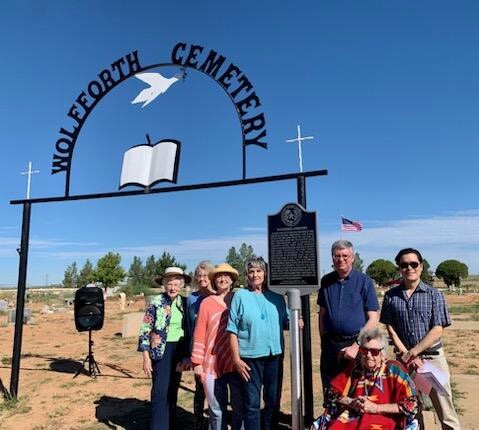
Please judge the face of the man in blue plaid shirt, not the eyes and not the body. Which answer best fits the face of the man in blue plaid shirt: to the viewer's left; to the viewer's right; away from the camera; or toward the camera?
toward the camera

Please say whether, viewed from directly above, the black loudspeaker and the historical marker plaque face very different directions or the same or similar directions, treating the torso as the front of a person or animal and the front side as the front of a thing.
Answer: same or similar directions

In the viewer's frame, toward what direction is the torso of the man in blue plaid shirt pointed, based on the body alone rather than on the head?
toward the camera

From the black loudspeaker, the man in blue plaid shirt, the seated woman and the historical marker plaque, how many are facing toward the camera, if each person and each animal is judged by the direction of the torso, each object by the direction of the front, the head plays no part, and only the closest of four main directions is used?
4

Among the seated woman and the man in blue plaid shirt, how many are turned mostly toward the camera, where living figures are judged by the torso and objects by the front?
2

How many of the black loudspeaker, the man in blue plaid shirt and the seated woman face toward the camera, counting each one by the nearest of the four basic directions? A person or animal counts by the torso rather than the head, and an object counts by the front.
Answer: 3

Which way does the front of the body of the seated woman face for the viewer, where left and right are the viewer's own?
facing the viewer

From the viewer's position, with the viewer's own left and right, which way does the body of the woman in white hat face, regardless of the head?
facing the viewer and to the right of the viewer

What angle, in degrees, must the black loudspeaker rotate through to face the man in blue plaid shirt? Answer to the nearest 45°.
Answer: approximately 45° to its left

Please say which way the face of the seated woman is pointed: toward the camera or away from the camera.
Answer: toward the camera

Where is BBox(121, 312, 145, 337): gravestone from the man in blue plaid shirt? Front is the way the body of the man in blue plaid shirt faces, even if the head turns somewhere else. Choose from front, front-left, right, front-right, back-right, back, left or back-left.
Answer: back-right

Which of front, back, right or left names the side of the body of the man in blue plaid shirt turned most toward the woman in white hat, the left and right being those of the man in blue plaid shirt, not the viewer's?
right

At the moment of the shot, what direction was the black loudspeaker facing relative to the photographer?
facing the viewer

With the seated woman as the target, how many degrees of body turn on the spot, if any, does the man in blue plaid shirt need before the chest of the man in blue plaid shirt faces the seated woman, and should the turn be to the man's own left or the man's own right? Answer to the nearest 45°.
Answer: approximately 45° to the man's own right

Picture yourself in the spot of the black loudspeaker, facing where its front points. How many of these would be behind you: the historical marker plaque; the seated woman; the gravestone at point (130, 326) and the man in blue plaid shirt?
1
